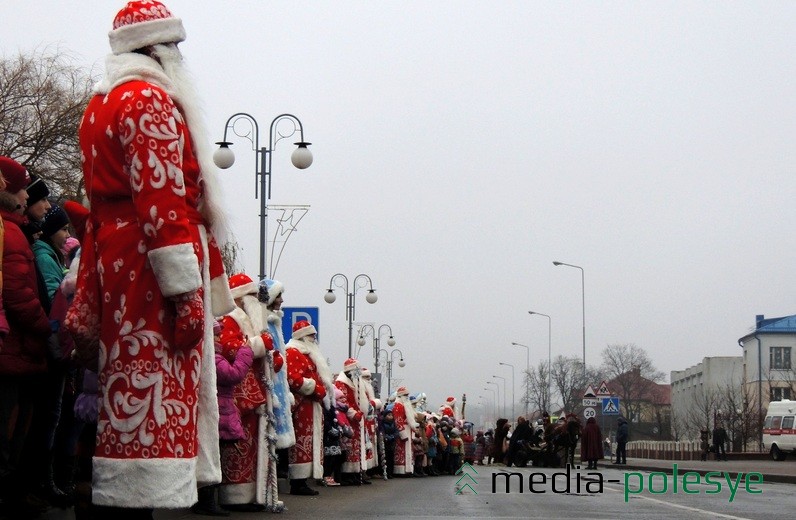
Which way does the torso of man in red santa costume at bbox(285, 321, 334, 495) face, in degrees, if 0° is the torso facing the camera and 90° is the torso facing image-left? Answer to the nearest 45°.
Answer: approximately 270°

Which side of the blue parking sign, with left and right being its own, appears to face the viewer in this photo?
front

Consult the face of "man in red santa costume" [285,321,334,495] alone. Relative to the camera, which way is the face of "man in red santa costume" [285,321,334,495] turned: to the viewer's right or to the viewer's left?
to the viewer's right

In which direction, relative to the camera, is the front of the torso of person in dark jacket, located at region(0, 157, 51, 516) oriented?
to the viewer's right

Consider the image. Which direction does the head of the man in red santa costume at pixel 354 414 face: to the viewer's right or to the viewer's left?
to the viewer's right

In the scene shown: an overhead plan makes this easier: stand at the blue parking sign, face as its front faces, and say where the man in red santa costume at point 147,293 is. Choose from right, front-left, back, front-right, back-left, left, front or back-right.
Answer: front

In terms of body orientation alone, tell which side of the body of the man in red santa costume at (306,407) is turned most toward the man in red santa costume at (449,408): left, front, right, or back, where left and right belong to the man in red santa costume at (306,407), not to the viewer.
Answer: left

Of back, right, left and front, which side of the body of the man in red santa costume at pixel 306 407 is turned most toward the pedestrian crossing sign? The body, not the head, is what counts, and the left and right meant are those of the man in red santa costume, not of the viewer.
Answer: left

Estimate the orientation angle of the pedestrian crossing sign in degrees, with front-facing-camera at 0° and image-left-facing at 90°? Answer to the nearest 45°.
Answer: approximately 0°

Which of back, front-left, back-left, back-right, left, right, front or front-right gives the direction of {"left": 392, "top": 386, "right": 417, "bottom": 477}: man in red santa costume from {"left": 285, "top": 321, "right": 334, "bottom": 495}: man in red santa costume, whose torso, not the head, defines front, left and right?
left

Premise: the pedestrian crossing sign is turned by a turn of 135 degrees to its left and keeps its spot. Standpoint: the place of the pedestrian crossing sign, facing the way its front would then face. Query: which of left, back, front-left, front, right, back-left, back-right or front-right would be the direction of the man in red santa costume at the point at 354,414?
back-right
